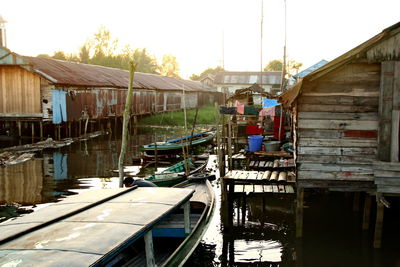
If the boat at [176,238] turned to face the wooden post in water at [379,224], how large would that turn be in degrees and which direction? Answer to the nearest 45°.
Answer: approximately 45° to its right

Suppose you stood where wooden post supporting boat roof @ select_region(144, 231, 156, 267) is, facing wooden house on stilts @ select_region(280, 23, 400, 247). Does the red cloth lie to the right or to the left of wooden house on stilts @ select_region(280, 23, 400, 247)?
left

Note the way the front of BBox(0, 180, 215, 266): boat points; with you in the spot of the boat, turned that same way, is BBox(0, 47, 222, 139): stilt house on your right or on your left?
on your left

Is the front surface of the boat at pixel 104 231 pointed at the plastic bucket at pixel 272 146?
yes

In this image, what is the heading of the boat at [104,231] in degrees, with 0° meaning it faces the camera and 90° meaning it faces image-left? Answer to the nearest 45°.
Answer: approximately 225°

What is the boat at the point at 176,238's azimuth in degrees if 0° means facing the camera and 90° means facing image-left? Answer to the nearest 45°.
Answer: approximately 225°

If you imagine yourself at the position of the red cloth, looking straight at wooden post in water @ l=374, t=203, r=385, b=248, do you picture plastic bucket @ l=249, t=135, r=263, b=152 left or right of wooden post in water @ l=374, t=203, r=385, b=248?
right
